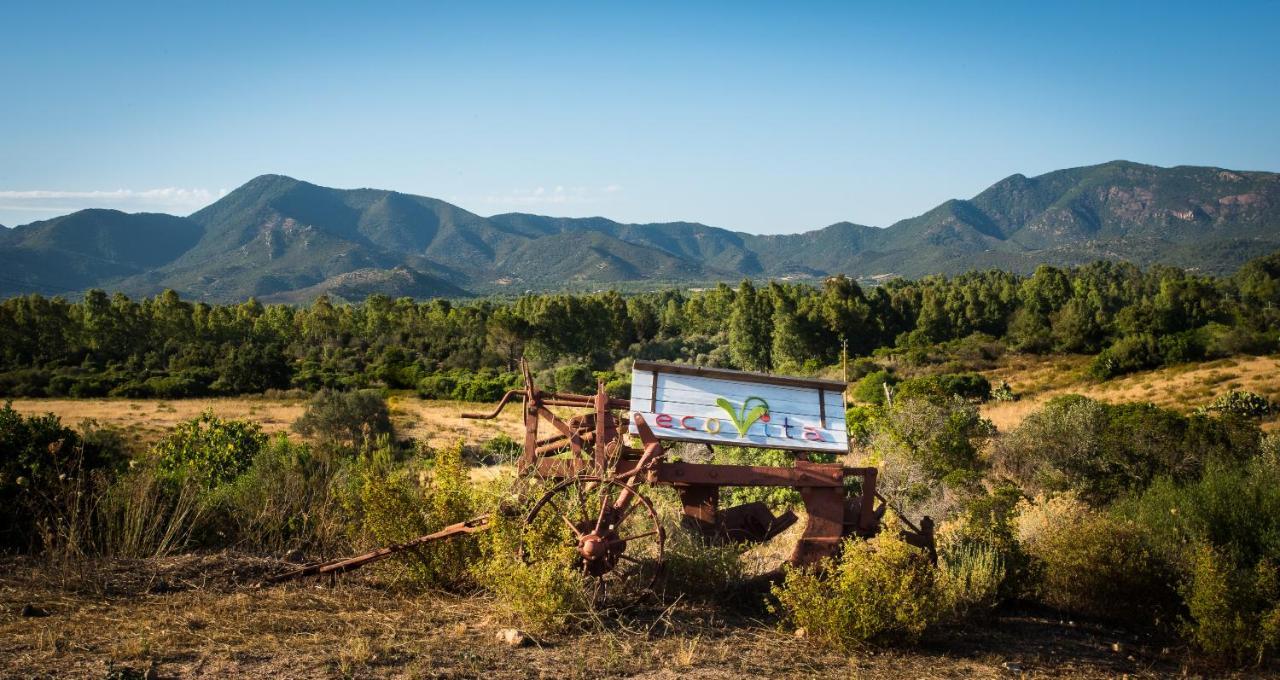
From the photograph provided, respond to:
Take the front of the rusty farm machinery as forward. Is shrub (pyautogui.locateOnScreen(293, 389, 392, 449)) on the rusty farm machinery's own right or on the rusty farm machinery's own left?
on the rusty farm machinery's own right

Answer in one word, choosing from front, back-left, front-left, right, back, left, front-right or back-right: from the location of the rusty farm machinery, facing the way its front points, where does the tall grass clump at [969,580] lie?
back

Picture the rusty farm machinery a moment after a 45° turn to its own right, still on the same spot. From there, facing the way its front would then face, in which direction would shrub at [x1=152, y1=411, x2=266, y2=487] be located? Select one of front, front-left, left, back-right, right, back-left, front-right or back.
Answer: front

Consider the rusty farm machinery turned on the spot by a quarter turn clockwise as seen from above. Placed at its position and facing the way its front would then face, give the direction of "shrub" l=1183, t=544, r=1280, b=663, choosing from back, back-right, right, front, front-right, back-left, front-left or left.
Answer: right

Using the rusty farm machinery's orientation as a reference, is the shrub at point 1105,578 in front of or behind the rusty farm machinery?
behind

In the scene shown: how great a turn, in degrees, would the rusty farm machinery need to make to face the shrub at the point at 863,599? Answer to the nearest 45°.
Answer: approximately 135° to its left

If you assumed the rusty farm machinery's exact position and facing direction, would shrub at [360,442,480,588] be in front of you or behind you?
in front

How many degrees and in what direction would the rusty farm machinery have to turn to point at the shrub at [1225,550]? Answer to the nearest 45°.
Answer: approximately 180°

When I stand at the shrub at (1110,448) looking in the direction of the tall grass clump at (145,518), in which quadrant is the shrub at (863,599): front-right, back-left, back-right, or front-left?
front-left

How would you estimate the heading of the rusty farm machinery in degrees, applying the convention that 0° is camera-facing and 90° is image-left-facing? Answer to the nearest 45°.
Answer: approximately 90°

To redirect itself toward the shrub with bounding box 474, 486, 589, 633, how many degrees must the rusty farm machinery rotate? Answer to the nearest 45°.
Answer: approximately 45° to its left

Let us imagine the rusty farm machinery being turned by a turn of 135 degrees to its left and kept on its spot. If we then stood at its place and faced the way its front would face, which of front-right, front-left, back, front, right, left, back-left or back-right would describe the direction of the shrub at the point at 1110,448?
left

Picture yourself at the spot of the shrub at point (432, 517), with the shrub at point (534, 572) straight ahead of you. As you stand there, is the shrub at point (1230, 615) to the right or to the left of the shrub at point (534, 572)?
left

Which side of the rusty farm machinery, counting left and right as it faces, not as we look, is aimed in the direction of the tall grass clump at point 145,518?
front
